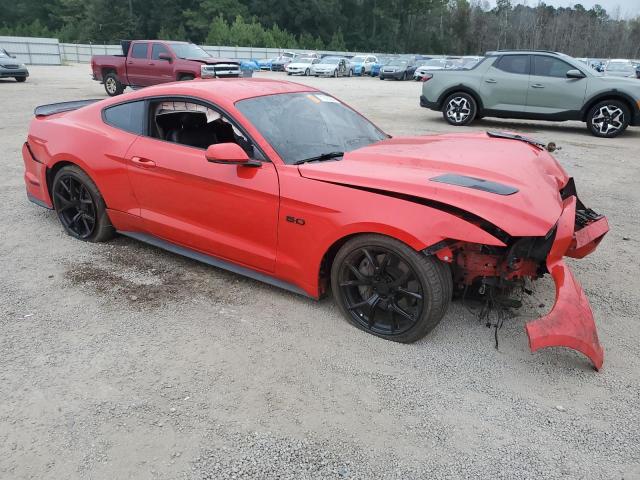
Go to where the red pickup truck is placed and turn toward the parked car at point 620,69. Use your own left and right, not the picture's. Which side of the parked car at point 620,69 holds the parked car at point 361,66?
left

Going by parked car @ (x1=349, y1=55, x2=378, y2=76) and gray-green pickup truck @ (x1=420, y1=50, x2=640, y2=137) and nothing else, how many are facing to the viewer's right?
1

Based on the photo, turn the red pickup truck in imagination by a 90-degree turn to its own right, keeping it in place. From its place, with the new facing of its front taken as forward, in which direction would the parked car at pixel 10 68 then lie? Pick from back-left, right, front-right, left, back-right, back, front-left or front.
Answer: right

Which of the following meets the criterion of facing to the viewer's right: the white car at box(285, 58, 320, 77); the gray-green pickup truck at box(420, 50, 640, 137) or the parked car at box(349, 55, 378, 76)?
the gray-green pickup truck

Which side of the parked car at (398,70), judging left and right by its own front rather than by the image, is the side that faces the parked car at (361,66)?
right

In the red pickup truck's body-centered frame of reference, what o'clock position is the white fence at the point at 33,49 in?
The white fence is roughly at 7 o'clock from the red pickup truck.

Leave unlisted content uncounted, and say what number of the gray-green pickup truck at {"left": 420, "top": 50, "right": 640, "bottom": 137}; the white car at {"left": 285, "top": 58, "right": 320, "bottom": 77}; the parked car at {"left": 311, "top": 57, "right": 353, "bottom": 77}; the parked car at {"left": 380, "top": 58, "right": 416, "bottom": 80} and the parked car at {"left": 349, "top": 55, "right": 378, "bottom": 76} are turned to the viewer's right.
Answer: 1

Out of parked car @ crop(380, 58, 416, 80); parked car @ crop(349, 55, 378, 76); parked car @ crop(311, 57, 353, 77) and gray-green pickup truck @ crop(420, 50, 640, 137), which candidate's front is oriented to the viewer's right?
the gray-green pickup truck

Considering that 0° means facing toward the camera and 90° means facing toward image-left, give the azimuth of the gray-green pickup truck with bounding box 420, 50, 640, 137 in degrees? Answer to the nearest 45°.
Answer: approximately 270°

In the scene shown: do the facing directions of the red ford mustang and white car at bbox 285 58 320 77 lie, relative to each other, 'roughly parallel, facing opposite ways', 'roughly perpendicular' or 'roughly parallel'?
roughly perpendicular

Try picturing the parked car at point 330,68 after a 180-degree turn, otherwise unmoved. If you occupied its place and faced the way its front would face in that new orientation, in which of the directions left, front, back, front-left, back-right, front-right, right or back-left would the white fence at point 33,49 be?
back-left

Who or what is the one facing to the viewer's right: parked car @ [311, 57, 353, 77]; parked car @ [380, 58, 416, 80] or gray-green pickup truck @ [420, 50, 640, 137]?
the gray-green pickup truck

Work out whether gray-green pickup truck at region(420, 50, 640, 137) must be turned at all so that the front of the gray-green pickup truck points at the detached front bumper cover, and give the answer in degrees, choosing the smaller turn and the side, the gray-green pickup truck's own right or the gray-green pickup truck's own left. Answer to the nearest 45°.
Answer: approximately 90° to the gray-green pickup truck's own right

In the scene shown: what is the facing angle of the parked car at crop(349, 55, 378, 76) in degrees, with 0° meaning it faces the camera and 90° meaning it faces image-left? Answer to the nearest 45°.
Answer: approximately 45°

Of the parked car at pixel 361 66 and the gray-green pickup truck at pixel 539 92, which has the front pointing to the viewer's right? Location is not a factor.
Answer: the gray-green pickup truck

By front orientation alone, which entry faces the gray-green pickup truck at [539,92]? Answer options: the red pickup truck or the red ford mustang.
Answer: the red pickup truck
